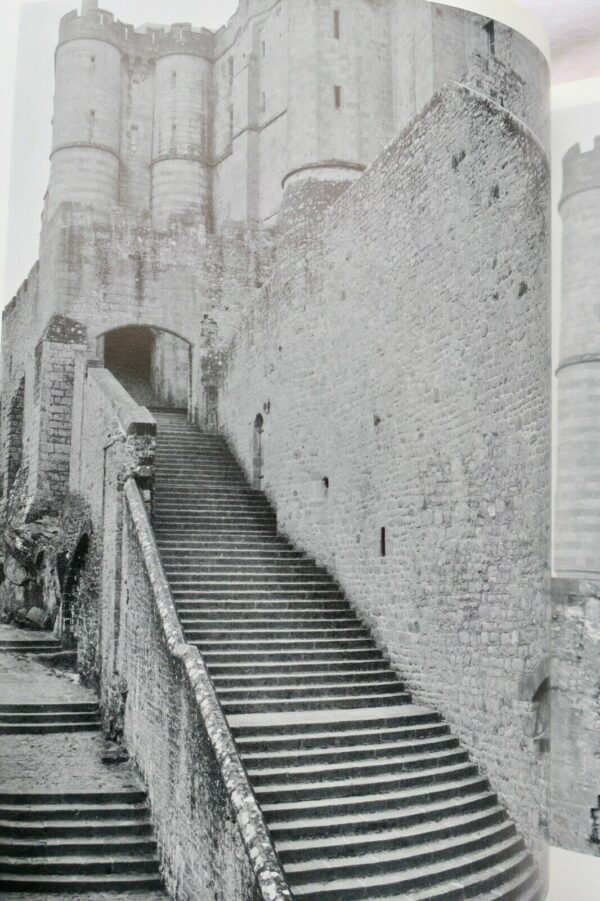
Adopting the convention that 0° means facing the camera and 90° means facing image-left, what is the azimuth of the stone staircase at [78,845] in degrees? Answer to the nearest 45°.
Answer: approximately 0°

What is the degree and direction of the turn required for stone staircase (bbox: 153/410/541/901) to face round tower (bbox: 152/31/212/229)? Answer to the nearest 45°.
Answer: approximately 180°

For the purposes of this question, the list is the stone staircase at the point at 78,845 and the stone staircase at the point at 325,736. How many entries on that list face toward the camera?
2

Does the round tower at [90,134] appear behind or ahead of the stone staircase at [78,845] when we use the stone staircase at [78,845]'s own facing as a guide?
behind
